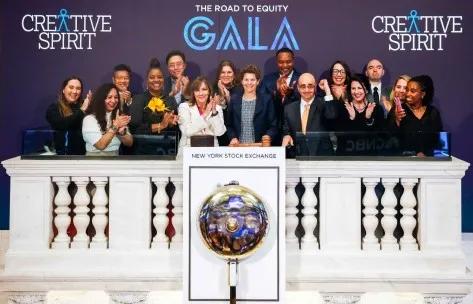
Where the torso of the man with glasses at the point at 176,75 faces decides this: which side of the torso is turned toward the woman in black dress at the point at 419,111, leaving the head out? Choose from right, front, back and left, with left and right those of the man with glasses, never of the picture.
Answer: left

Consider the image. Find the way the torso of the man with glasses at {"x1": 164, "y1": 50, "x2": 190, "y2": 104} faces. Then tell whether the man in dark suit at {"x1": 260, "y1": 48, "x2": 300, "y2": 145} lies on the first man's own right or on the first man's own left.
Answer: on the first man's own left

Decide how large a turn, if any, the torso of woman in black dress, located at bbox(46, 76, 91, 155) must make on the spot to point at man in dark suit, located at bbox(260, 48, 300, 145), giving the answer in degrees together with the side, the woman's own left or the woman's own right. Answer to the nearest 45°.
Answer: approximately 45° to the woman's own left

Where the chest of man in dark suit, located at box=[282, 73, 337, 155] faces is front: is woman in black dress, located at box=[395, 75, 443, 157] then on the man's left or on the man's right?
on the man's left

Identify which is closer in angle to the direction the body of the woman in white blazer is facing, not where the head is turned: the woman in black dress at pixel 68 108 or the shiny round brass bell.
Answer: the shiny round brass bell

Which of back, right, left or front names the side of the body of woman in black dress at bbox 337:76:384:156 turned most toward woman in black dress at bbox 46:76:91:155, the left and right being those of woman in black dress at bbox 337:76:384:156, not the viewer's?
right

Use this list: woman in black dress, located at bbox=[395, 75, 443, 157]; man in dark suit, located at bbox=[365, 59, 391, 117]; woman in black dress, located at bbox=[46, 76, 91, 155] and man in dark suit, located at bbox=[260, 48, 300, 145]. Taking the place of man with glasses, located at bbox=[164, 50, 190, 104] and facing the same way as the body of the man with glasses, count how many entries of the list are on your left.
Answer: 3

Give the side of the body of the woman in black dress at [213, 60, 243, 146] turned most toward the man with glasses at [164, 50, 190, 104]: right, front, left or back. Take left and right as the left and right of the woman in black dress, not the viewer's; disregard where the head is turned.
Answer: right

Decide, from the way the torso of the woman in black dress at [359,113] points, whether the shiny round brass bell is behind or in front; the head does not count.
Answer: in front

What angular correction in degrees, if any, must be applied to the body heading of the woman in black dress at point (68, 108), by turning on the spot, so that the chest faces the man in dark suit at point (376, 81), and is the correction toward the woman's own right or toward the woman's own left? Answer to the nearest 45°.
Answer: approximately 45° to the woman's own left

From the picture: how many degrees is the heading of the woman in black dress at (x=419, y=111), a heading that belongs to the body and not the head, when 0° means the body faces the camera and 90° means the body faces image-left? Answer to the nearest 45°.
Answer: approximately 45°
